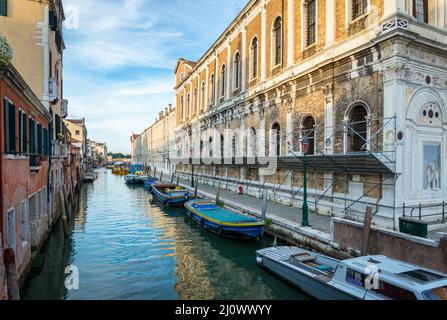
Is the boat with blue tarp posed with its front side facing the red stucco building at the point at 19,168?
no

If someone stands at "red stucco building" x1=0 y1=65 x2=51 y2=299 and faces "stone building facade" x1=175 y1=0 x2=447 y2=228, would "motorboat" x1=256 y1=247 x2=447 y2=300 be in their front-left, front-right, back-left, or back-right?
front-right

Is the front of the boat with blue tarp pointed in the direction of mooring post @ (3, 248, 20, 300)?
no

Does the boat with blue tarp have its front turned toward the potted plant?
no
